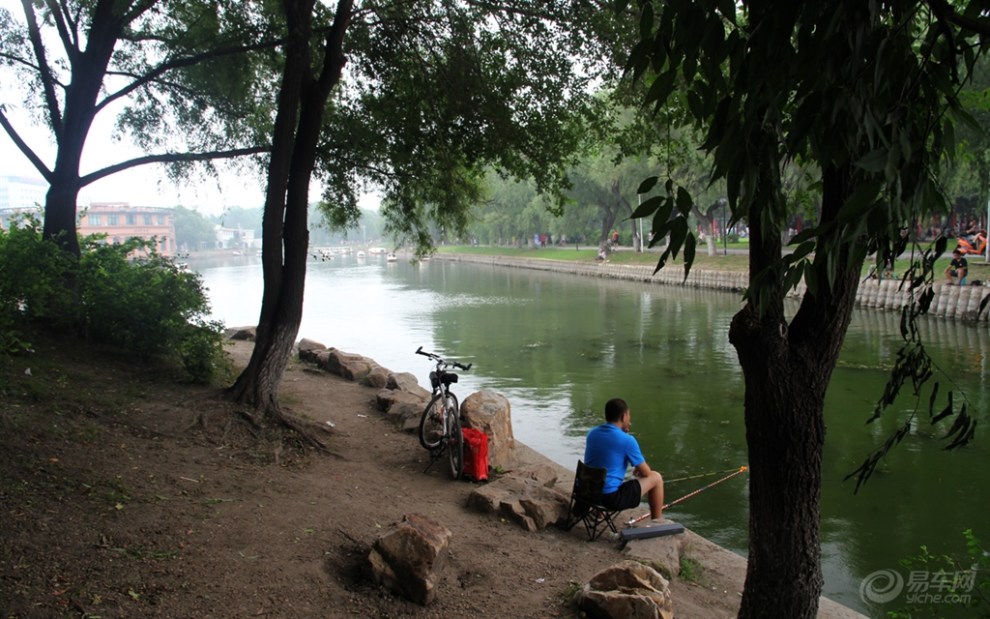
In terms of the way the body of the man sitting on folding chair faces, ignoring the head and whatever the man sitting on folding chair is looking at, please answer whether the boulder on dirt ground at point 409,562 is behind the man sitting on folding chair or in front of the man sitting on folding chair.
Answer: behind

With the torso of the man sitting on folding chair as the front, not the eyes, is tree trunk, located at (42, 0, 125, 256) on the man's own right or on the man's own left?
on the man's own left

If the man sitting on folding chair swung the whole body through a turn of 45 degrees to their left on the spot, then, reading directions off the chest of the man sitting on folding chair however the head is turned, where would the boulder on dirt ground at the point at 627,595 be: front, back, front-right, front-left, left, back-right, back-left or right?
back

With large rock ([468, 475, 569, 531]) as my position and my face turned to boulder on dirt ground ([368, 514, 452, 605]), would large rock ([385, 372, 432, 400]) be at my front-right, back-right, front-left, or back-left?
back-right

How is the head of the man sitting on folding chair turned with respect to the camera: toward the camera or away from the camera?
away from the camera

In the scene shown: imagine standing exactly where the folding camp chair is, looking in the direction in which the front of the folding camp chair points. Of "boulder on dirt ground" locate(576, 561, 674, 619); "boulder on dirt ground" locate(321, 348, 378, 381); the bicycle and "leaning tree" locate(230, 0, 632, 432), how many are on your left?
3

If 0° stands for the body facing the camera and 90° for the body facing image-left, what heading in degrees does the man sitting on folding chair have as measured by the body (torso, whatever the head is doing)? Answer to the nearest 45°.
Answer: approximately 225°

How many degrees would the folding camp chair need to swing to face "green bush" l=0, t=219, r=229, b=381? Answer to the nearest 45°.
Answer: approximately 90° to its left

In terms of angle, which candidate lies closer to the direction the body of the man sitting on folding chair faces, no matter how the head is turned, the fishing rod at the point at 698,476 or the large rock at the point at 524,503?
the fishing rod

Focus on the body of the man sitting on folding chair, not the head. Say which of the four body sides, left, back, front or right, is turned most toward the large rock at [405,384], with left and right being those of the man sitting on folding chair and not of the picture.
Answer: left

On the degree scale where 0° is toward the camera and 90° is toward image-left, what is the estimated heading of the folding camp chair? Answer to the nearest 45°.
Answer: approximately 225°

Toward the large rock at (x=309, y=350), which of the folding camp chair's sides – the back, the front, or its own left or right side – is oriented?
left
